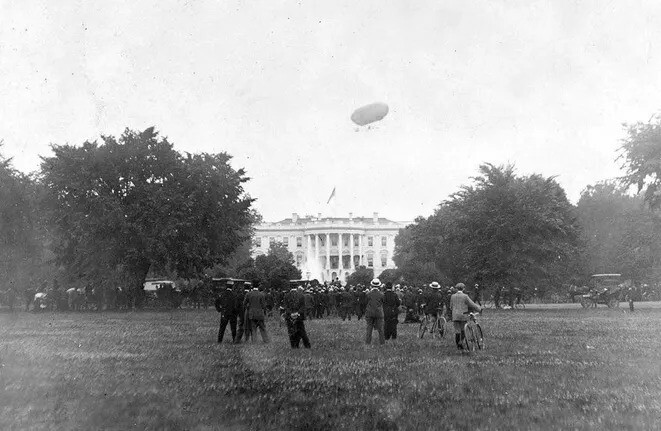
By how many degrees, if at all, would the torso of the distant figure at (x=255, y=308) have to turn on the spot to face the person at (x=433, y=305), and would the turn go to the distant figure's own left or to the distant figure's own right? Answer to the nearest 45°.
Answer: approximately 90° to the distant figure's own right

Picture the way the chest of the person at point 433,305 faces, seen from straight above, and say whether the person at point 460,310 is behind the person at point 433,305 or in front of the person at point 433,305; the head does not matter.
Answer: behind

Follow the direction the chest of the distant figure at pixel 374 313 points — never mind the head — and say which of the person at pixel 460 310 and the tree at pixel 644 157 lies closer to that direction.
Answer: the tree

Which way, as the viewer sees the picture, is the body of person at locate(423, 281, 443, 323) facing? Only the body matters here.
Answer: away from the camera

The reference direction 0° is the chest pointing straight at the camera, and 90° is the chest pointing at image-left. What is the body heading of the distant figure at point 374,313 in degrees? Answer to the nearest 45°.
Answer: approximately 180°

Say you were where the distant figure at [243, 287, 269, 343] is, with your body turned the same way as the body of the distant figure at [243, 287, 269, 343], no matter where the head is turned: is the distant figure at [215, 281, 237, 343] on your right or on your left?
on your left

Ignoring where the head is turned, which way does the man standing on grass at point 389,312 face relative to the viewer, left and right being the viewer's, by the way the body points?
facing away from the viewer

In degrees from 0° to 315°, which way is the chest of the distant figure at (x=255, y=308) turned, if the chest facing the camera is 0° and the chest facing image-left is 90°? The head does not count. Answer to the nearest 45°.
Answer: approximately 180°
